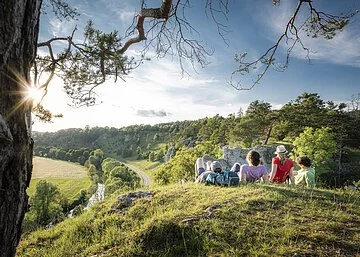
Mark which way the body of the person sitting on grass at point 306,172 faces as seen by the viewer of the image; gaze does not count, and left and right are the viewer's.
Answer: facing away from the viewer and to the left of the viewer

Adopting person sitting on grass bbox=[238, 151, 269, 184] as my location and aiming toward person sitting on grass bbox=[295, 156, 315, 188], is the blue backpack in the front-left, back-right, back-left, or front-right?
back-right

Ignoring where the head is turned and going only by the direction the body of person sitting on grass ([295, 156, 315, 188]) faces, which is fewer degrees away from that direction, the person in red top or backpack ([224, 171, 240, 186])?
the person in red top

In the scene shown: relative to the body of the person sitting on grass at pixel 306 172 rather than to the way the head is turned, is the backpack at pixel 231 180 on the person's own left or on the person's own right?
on the person's own left

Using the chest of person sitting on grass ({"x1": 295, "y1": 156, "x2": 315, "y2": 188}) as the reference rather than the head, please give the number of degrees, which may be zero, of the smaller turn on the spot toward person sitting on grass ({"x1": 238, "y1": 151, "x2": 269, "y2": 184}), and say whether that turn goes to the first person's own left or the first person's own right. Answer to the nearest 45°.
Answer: approximately 45° to the first person's own left

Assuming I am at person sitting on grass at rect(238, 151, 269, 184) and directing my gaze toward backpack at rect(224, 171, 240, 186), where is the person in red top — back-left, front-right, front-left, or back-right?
back-left
